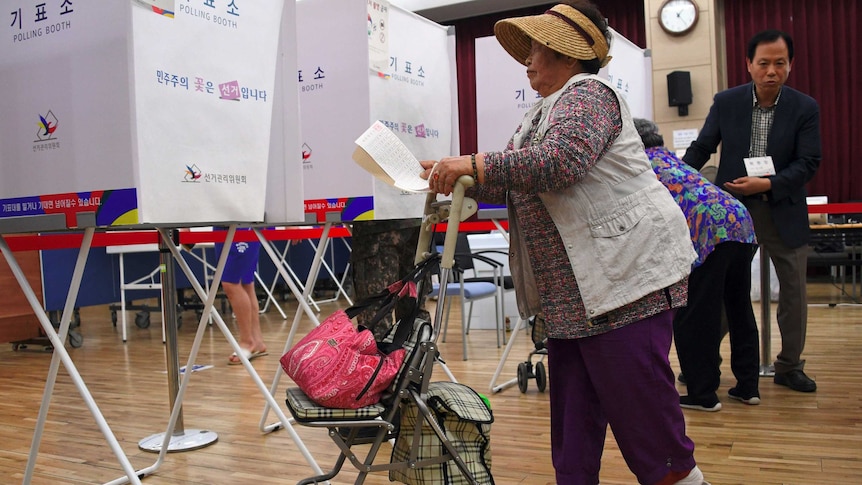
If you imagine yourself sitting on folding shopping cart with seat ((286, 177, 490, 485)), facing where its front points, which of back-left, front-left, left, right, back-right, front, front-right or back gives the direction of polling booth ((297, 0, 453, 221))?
right

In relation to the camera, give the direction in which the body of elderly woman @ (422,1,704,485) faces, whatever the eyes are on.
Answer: to the viewer's left

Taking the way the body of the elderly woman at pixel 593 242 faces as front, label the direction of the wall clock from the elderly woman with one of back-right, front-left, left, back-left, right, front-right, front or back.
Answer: right

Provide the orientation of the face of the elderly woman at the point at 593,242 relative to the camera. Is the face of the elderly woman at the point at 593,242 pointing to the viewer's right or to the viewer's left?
to the viewer's left

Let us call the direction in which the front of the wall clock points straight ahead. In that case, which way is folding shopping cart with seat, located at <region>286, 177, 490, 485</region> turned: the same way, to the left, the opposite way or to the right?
to the right

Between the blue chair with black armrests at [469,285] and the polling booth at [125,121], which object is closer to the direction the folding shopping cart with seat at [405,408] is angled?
the polling booth

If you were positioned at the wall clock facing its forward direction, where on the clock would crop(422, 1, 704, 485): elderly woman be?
The elderly woman is roughly at 12 o'clock from the wall clock.

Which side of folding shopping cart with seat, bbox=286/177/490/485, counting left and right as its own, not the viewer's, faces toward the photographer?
left
